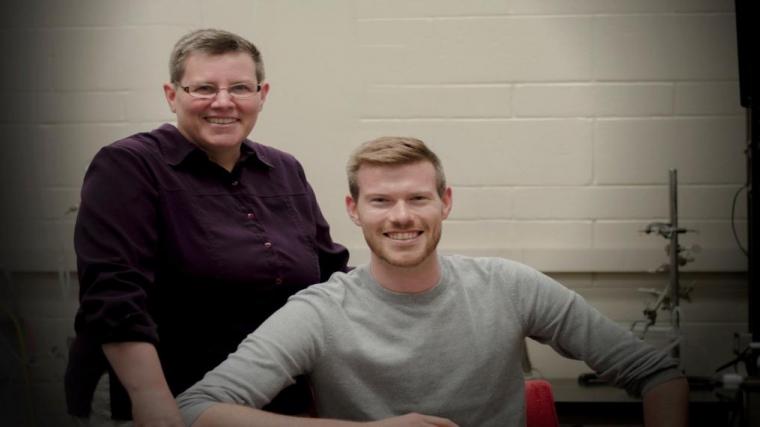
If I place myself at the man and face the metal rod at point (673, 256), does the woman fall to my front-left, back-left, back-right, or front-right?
back-left

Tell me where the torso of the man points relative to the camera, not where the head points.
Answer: toward the camera

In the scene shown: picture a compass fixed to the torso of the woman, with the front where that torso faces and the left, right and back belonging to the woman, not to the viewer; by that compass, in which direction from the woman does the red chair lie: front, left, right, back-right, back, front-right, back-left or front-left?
front-left

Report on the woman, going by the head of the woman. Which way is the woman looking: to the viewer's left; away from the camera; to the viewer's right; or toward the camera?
toward the camera

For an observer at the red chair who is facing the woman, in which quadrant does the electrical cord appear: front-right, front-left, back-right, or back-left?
back-right

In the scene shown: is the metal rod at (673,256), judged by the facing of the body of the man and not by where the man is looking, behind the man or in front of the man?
behind

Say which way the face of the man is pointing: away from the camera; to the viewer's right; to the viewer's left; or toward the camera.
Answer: toward the camera

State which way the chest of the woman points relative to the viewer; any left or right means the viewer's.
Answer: facing the viewer and to the right of the viewer

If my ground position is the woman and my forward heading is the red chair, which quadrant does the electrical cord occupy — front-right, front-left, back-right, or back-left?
front-left

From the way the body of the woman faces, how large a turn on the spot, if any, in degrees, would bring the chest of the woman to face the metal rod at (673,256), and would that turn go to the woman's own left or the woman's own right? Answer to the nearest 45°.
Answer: approximately 90° to the woman's own left

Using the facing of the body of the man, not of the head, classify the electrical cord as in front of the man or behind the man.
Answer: behind

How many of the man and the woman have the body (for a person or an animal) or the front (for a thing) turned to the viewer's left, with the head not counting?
0
